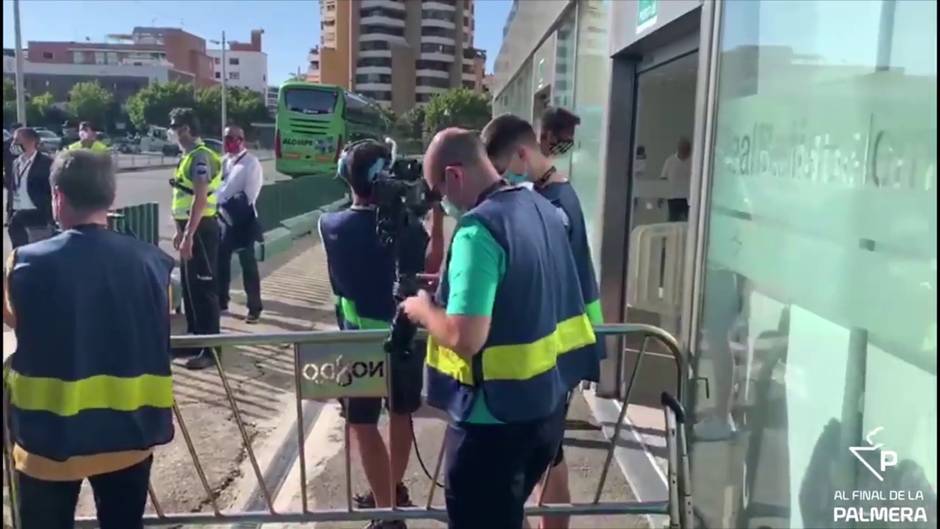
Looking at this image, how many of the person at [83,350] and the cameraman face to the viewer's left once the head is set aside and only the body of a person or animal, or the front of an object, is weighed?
0

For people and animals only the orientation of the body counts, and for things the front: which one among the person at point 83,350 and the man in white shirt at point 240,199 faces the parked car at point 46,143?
the person

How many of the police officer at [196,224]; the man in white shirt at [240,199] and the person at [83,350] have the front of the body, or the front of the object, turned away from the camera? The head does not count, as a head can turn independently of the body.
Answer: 1

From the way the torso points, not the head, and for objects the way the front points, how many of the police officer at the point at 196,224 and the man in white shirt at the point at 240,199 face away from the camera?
0

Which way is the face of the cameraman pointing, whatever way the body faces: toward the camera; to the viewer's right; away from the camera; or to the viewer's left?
away from the camera

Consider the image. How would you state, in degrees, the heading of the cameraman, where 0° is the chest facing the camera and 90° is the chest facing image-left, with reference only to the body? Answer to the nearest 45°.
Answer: approximately 225°

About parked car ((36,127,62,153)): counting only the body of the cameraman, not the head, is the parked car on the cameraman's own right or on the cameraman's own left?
on the cameraman's own left

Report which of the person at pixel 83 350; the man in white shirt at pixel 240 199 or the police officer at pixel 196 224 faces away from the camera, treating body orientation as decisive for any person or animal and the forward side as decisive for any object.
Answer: the person at pixel 83 350

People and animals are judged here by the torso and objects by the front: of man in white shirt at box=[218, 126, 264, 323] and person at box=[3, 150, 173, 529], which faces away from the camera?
the person

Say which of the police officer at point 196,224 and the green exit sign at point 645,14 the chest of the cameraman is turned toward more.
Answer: the green exit sign

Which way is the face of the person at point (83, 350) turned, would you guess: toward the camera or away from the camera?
away from the camera

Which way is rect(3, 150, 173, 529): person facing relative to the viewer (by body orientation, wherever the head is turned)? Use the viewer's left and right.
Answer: facing away from the viewer
